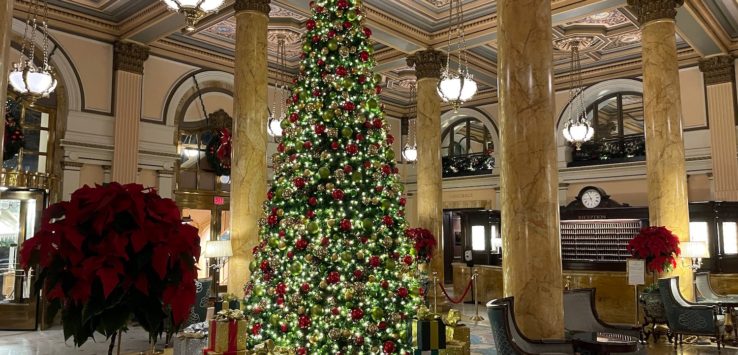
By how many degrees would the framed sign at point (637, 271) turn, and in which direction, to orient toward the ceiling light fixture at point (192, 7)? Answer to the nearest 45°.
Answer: approximately 45° to its right

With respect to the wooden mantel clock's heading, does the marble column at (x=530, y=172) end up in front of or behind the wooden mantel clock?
in front

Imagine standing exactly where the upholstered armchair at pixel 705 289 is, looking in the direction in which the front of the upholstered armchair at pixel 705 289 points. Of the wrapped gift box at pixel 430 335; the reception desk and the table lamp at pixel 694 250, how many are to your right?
2

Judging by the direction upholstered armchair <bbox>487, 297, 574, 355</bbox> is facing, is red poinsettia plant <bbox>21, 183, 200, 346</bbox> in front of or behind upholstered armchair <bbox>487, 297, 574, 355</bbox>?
behind

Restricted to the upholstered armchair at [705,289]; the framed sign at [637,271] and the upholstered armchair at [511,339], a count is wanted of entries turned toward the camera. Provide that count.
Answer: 1

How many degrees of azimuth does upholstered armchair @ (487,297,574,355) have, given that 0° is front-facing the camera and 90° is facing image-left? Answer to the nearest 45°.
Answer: approximately 225°

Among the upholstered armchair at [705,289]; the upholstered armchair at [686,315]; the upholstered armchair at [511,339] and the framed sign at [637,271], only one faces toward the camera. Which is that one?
the framed sign
